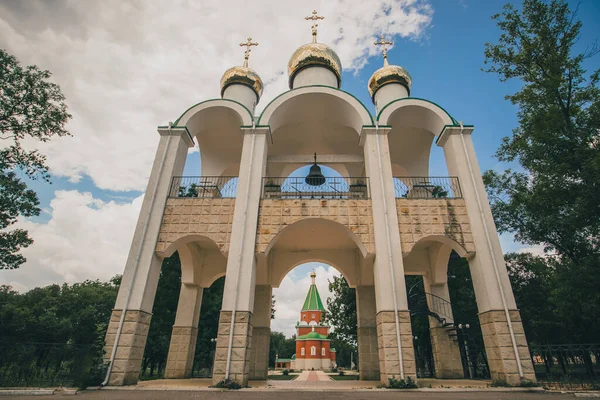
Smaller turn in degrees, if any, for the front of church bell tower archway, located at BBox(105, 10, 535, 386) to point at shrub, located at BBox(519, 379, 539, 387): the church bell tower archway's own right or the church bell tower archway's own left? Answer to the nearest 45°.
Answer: approximately 90° to the church bell tower archway's own left

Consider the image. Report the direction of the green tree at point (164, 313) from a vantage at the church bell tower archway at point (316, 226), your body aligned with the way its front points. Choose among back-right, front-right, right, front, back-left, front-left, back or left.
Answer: back-right

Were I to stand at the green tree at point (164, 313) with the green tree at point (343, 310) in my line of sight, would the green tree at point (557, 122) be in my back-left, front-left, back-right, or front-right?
front-right

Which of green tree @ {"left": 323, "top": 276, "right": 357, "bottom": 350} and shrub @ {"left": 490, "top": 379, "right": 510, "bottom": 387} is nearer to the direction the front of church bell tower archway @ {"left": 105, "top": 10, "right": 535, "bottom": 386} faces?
the shrub

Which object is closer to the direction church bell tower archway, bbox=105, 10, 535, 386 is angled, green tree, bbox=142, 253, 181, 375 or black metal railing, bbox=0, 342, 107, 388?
the black metal railing

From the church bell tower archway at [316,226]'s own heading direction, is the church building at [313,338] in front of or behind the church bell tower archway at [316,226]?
behind

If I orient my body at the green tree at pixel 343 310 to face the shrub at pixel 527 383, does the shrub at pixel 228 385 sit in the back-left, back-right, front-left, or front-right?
front-right

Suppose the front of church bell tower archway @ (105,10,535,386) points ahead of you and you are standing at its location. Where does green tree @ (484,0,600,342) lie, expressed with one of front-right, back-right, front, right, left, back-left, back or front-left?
left

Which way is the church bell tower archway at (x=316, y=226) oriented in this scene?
toward the camera

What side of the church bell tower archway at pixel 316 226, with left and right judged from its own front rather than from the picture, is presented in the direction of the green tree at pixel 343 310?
back

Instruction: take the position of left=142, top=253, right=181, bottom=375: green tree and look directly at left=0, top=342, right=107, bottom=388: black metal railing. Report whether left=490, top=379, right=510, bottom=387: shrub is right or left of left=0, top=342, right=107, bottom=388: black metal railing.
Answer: left
